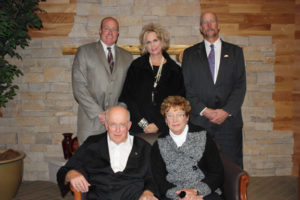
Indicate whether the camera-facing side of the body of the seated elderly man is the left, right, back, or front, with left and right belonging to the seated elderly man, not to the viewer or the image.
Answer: front

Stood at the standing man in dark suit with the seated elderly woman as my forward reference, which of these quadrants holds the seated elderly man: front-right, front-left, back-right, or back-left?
front-right

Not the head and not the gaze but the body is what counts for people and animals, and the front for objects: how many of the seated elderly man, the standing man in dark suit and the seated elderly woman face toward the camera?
3

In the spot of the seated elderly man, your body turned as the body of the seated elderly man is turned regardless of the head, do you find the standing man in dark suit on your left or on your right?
on your left

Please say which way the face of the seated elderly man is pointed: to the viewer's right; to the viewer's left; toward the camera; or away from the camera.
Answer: toward the camera

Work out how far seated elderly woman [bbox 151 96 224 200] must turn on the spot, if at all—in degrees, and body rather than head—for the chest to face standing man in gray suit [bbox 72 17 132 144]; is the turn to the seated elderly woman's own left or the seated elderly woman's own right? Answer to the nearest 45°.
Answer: approximately 135° to the seated elderly woman's own right

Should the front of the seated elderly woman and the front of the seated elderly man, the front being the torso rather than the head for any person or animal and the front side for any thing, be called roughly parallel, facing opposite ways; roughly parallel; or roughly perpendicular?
roughly parallel

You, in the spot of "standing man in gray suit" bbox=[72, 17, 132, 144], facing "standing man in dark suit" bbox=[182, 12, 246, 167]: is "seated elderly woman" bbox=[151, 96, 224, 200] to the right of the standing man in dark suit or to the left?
right

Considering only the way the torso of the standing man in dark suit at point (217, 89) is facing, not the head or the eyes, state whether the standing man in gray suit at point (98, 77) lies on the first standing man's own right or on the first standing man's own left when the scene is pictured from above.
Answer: on the first standing man's own right

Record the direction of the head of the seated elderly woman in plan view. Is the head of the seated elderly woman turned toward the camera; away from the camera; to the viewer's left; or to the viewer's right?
toward the camera

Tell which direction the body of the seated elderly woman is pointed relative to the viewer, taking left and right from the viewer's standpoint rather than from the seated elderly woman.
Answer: facing the viewer

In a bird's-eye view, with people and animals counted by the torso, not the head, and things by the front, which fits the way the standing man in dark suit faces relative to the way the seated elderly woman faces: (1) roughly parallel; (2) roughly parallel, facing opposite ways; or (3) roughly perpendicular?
roughly parallel

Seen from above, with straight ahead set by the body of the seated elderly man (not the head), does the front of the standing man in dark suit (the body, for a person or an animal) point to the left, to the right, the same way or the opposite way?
the same way

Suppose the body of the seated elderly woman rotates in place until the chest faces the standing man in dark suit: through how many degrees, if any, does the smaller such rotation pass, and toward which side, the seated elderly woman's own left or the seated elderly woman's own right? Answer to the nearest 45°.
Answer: approximately 180°

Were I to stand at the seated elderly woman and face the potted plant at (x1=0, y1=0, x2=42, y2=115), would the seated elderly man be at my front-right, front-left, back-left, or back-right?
front-left

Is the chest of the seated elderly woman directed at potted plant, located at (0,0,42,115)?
no
